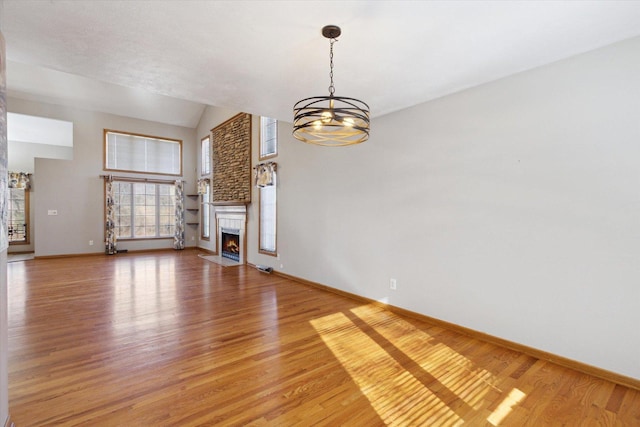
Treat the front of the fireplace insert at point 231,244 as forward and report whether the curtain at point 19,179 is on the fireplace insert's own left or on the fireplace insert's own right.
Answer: on the fireplace insert's own right

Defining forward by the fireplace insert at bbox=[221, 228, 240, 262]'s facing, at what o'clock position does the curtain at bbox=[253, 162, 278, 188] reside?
The curtain is roughly at 10 o'clock from the fireplace insert.

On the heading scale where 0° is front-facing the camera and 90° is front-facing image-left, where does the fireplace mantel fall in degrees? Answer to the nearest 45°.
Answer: approximately 45°

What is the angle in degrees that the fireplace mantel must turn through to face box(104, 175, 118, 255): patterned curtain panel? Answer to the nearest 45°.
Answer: approximately 90° to its right

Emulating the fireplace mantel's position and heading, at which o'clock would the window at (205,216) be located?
The window is roughly at 4 o'clock from the fireplace mantel.

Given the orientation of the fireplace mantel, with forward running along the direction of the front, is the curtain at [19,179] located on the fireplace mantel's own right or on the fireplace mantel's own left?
on the fireplace mantel's own right

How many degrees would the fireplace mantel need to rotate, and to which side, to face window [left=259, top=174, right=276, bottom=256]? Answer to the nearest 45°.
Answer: approximately 90° to its left

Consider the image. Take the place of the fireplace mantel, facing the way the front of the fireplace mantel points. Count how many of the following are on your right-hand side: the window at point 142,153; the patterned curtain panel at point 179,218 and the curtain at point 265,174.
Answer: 2

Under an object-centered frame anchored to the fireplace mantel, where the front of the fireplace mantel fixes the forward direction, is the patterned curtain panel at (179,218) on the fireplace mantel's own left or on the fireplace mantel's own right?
on the fireplace mantel's own right

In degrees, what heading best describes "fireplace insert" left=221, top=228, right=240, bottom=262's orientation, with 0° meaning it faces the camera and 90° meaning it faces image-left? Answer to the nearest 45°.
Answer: approximately 45°

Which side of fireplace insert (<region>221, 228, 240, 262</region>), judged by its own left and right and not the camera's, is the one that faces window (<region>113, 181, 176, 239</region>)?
right
